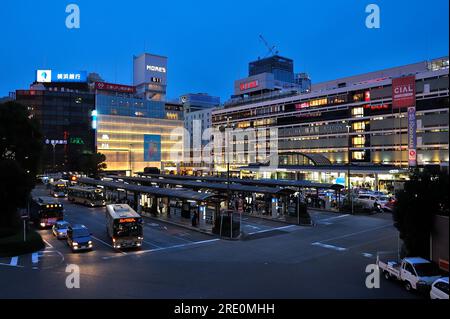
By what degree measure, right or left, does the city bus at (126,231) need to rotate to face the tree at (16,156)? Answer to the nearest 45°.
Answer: approximately 135° to its right

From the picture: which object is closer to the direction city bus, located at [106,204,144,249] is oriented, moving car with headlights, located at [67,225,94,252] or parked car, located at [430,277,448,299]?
the parked car

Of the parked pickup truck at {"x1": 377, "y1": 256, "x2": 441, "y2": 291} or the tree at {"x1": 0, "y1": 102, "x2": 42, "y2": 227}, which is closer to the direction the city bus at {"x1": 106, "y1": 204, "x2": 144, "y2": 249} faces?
the parked pickup truck

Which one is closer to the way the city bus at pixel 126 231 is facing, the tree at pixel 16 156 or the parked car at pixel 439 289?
the parked car

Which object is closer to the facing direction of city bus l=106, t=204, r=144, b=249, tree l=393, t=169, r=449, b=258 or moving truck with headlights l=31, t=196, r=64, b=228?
the tree

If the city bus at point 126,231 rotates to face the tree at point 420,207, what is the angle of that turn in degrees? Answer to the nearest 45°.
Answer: approximately 45° to its left

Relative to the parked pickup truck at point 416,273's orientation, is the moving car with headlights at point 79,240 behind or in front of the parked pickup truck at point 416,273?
behind

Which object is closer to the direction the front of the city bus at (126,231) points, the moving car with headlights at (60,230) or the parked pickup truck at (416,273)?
the parked pickup truck

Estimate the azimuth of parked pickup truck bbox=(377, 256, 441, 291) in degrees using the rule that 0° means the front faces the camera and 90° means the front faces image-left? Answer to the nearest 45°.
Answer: approximately 315°

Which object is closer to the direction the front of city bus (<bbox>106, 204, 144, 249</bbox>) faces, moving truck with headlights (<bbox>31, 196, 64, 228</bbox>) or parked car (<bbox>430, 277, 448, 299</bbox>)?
the parked car
